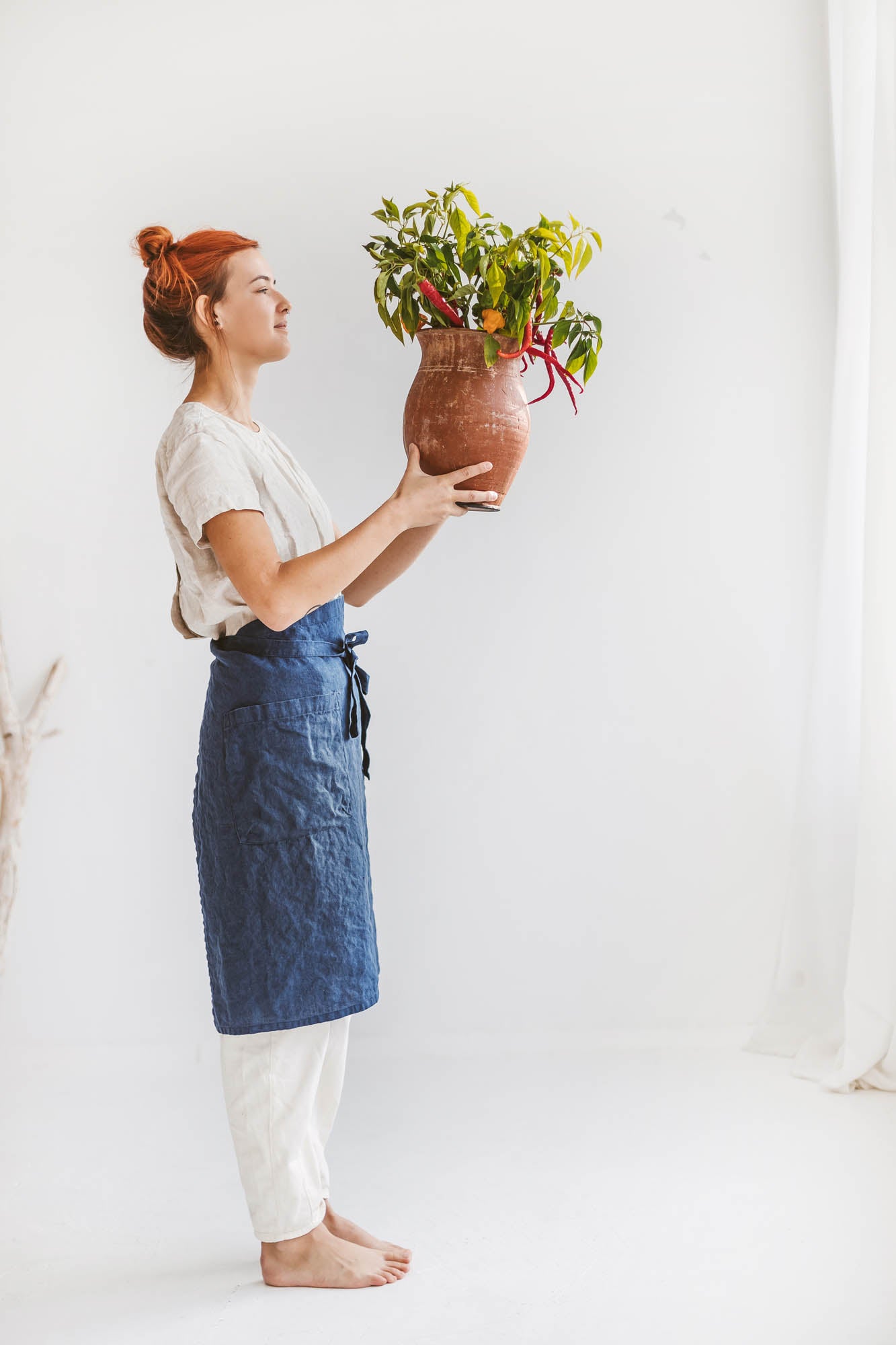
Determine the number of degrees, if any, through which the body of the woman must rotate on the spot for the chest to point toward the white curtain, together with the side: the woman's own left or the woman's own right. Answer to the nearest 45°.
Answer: approximately 45° to the woman's own left

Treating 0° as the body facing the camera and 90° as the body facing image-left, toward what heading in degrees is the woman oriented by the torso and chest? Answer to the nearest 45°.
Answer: approximately 270°

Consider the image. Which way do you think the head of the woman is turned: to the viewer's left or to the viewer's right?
to the viewer's right
